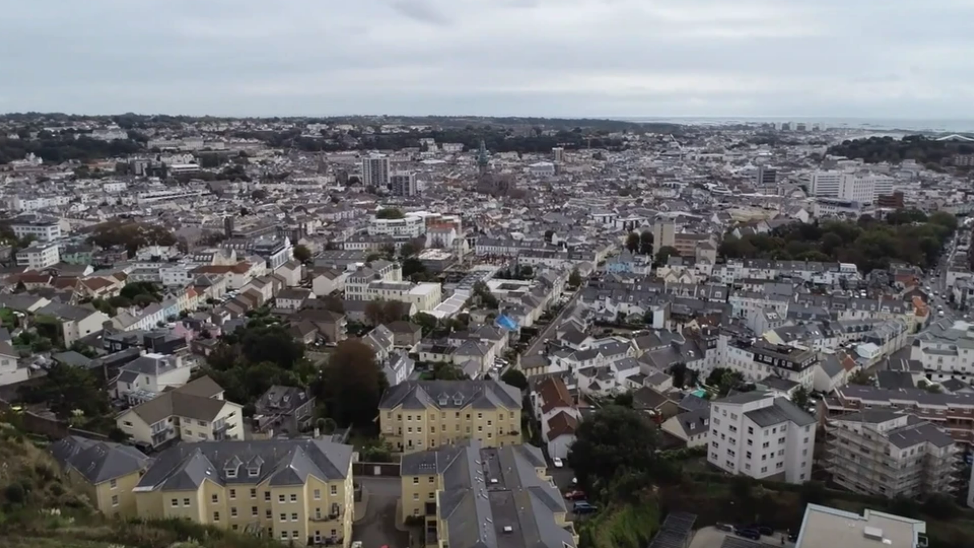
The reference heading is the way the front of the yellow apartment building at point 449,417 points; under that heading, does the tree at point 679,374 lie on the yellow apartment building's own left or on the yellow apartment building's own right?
on the yellow apartment building's own left

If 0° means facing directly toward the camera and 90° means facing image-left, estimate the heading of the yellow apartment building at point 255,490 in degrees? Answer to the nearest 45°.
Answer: approximately 0°

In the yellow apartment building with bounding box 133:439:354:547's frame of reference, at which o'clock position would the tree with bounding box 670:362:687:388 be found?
The tree is roughly at 8 o'clock from the yellow apartment building.

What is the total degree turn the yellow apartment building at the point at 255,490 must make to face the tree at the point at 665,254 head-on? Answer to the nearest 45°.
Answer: approximately 135° to its left

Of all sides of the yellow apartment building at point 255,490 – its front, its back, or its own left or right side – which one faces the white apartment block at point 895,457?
left

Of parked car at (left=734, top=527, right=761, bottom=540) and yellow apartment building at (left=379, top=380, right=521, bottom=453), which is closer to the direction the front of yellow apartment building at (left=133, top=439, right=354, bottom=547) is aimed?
the parked car

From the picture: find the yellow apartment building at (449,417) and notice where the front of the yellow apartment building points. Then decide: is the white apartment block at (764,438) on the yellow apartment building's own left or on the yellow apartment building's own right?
on the yellow apartment building's own left

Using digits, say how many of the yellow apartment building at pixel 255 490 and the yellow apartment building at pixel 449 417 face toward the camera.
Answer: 2

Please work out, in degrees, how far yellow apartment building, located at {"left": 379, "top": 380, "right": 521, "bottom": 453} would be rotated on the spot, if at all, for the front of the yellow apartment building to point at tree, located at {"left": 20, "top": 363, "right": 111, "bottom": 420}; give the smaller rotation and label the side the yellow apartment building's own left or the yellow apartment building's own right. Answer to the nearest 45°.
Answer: approximately 90° to the yellow apartment building's own right

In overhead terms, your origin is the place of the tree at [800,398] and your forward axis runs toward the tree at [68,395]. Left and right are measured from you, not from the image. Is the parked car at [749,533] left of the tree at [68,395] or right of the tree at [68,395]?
left
